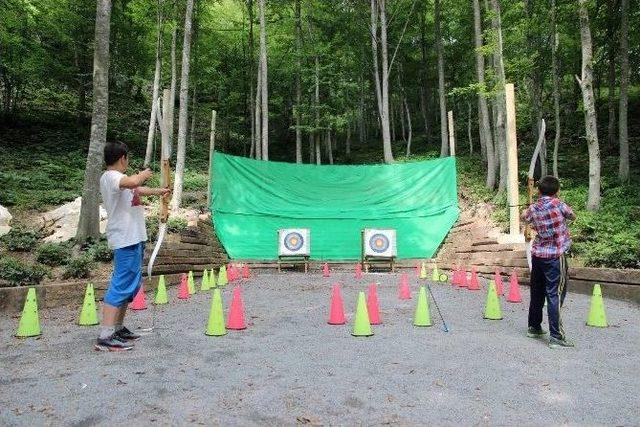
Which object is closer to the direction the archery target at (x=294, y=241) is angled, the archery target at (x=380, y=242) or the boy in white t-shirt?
the boy in white t-shirt

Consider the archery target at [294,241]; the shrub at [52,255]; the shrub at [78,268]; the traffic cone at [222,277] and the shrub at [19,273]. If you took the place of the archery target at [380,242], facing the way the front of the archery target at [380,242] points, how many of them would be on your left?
0

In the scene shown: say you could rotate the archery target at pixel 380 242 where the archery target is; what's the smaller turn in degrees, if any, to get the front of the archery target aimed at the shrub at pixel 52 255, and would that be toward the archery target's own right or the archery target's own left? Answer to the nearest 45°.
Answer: approximately 45° to the archery target's own right

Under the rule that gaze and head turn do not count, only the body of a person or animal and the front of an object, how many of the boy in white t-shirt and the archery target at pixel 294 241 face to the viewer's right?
1

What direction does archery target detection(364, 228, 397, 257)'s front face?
toward the camera

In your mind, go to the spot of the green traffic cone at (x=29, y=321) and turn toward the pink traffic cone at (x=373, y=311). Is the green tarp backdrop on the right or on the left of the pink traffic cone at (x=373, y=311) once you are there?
left

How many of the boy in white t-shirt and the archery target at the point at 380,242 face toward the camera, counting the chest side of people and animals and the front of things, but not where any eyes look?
1

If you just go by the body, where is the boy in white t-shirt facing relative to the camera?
to the viewer's right

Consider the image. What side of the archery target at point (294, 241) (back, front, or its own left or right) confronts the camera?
front

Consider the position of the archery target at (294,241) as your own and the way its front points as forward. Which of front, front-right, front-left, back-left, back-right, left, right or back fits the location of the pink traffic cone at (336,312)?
front

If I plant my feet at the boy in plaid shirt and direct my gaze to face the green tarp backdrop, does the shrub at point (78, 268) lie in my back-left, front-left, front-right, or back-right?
front-left

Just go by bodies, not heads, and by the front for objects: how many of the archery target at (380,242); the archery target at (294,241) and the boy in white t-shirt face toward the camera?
2

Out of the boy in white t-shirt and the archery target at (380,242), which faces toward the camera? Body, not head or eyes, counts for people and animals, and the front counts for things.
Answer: the archery target

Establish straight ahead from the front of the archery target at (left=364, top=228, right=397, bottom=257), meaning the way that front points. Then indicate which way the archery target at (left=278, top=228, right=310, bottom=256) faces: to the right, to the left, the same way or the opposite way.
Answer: the same way

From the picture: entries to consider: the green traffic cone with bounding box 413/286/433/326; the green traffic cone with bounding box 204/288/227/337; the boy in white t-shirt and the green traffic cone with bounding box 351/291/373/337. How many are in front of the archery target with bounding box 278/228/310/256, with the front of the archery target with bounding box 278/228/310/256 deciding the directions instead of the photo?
4

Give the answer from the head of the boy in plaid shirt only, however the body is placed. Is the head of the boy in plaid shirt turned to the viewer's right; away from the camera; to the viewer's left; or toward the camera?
away from the camera

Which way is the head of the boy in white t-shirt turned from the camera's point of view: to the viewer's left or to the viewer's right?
to the viewer's right

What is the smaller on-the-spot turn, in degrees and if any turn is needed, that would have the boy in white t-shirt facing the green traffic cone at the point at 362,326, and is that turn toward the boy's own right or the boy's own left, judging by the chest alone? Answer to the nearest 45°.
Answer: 0° — they already face it

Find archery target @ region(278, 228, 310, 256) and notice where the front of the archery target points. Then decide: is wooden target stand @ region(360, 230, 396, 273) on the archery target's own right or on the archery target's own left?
on the archery target's own left
